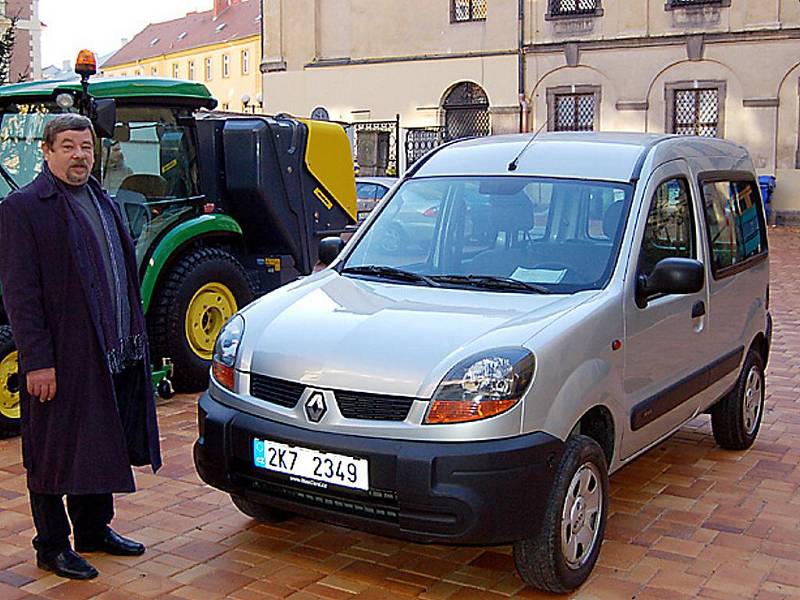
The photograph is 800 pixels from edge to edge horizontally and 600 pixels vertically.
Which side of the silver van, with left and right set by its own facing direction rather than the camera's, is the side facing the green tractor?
right

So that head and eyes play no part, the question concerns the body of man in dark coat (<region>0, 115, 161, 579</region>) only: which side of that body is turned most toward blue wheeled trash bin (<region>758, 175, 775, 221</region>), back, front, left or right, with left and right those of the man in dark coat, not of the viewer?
left

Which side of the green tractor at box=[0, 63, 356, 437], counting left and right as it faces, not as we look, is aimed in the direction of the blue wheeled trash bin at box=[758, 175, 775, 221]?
back

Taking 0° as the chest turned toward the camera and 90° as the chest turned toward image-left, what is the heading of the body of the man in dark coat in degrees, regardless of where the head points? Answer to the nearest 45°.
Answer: approximately 315°

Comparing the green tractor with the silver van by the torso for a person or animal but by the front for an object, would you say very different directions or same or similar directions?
same or similar directions

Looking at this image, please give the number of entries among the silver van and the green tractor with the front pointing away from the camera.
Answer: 0

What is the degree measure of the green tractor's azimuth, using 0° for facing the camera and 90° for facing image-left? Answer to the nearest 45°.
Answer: approximately 45°

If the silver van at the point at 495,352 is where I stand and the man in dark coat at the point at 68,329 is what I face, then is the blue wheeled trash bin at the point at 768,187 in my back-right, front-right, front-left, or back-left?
back-right

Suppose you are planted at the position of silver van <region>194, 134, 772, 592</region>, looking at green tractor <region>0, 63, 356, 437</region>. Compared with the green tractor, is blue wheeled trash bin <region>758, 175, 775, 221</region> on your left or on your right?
right

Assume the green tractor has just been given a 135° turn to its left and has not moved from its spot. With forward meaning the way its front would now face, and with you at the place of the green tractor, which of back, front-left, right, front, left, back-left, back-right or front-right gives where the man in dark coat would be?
right
